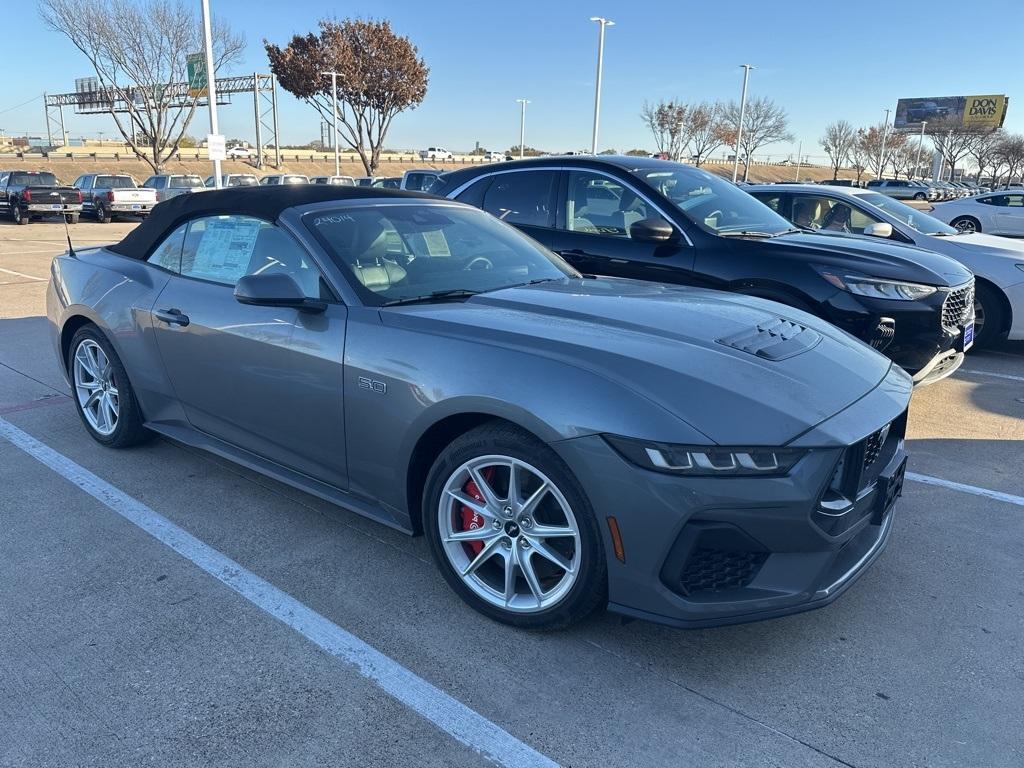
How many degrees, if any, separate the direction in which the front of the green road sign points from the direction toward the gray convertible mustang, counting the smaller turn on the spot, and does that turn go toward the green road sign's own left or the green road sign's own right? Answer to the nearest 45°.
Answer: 0° — it already faces it

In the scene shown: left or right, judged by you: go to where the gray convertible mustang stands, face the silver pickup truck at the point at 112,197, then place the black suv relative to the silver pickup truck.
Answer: right

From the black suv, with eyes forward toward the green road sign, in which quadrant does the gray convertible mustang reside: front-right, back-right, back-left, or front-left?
back-left

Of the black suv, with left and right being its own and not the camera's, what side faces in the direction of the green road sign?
back

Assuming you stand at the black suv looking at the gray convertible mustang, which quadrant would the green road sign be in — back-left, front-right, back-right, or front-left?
back-right

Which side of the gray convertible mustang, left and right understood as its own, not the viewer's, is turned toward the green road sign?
back
